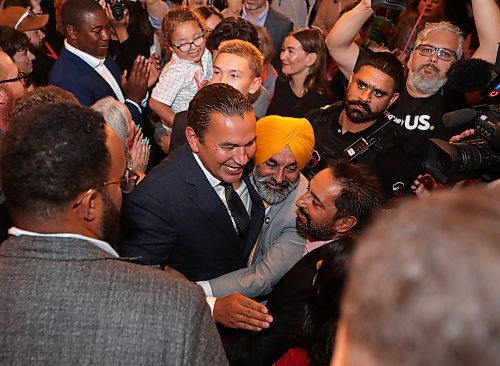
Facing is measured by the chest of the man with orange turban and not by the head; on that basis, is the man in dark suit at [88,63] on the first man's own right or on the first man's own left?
on the first man's own right

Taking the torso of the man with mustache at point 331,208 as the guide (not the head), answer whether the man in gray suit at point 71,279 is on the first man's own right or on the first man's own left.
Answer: on the first man's own left

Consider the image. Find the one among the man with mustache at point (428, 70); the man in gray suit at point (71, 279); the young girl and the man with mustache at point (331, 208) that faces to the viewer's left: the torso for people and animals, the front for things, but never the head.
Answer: the man with mustache at point (331, 208)

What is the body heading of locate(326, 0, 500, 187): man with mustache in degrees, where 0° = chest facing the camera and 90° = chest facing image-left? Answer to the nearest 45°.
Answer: approximately 0°

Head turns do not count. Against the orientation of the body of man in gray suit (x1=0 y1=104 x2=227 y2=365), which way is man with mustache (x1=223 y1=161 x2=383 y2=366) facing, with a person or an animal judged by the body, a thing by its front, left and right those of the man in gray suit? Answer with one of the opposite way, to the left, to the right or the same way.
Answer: to the left

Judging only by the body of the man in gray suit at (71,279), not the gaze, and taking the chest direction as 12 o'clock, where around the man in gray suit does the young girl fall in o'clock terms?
The young girl is roughly at 11 o'clock from the man in gray suit.

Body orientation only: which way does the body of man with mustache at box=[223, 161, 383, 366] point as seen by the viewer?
to the viewer's left

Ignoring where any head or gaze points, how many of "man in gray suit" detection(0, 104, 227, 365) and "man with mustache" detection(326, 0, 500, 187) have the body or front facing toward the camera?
1

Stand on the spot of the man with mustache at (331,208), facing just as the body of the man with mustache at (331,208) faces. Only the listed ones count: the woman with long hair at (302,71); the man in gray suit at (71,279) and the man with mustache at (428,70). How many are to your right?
2

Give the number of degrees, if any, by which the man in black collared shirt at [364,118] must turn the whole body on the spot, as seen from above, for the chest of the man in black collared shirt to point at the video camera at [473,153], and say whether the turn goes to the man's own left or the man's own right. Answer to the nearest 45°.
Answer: approximately 90° to the man's own left
